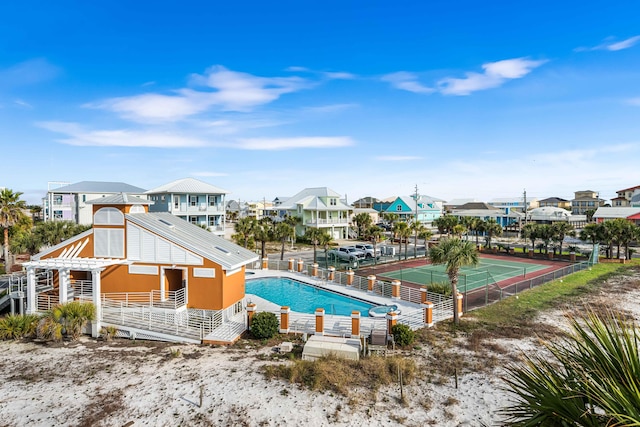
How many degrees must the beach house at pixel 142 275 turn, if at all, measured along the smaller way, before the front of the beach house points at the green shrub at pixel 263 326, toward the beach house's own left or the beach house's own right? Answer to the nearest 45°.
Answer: approximately 45° to the beach house's own left

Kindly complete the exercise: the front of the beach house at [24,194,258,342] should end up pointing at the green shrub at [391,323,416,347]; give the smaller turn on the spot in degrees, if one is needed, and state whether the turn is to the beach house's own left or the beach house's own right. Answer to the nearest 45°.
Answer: approximately 45° to the beach house's own left

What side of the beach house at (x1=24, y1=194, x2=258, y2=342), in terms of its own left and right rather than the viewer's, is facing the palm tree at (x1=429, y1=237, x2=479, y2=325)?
left

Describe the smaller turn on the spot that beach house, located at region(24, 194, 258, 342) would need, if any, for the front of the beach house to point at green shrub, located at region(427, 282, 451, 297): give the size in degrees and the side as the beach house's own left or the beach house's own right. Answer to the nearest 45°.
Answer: approximately 90° to the beach house's own left

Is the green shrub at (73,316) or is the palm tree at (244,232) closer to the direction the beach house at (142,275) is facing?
the green shrub

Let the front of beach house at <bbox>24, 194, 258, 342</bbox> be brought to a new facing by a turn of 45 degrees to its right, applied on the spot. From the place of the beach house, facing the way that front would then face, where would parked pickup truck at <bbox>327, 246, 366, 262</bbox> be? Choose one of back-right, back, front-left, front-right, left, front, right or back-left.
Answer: back

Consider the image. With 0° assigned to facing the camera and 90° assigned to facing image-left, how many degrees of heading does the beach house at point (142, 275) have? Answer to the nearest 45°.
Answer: approximately 0°

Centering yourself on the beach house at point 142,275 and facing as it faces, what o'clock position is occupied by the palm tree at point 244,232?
The palm tree is roughly at 7 o'clock from the beach house.

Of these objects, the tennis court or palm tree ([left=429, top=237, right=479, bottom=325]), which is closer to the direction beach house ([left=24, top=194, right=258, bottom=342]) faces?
the palm tree
